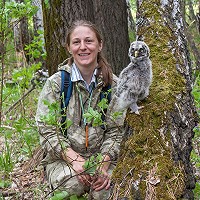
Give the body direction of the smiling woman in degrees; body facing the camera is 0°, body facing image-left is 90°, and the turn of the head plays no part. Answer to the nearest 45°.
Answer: approximately 0°

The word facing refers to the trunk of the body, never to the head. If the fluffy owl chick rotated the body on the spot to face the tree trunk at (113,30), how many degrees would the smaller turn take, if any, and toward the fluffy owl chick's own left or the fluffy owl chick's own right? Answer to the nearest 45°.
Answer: approximately 135° to the fluffy owl chick's own left

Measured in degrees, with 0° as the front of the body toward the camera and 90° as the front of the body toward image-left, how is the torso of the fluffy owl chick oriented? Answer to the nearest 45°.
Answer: approximately 315°

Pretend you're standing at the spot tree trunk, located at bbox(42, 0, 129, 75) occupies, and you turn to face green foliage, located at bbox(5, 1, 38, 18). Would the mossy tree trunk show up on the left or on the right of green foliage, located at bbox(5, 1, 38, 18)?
left

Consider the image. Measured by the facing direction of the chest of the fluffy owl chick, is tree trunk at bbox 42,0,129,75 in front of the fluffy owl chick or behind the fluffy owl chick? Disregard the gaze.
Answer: behind

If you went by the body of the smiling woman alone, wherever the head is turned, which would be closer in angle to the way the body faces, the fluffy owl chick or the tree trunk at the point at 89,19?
the fluffy owl chick

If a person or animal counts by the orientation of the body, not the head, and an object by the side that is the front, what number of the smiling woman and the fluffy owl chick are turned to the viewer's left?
0

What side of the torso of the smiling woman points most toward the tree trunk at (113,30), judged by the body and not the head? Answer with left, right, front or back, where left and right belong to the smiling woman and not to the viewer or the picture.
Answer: back
